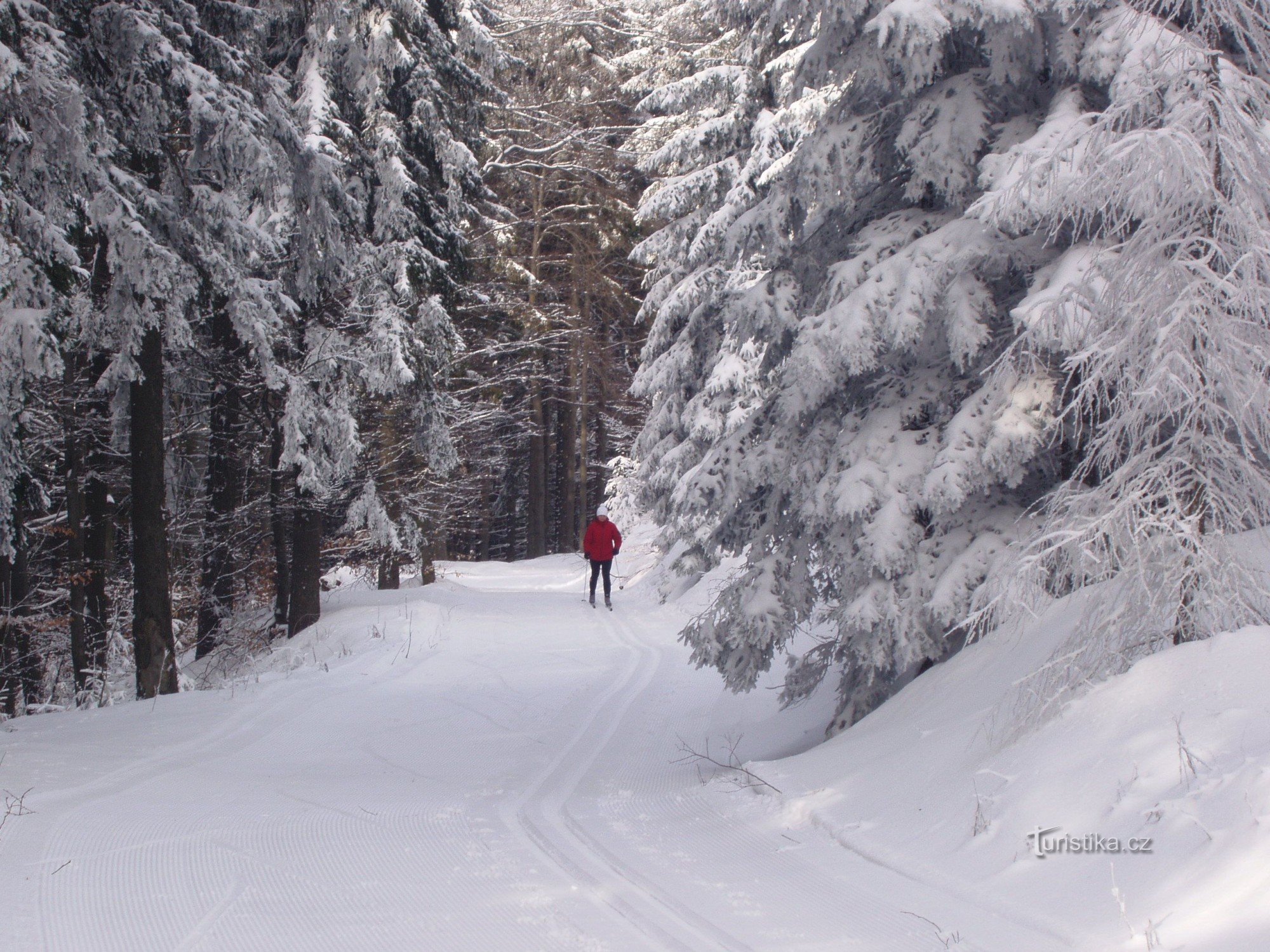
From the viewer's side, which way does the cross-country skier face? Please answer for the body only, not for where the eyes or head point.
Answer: toward the camera

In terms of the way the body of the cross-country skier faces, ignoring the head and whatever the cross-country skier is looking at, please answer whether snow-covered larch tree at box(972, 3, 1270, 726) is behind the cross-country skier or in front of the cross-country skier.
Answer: in front

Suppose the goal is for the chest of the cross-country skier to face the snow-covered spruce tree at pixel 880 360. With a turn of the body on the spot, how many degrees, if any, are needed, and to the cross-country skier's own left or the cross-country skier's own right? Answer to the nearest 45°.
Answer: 0° — they already face it

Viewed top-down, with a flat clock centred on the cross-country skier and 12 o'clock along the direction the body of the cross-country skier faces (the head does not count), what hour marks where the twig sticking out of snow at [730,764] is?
The twig sticking out of snow is roughly at 12 o'clock from the cross-country skier.

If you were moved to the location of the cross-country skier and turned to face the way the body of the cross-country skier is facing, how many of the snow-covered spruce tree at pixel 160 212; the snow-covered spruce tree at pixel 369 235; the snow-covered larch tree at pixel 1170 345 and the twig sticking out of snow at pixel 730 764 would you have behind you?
0

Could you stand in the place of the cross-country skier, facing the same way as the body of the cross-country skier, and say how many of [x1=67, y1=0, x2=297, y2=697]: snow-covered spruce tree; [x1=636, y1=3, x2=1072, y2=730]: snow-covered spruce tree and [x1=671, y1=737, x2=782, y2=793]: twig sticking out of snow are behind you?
0

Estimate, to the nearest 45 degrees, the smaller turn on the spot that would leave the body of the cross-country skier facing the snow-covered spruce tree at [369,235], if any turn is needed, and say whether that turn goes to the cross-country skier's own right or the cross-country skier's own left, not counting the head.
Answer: approximately 45° to the cross-country skier's own right

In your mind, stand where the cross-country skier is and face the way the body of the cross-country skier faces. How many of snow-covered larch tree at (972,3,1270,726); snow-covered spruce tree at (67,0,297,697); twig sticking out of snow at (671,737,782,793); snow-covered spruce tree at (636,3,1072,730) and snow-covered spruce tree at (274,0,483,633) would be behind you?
0

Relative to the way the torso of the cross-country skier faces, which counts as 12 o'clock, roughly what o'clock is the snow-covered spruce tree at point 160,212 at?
The snow-covered spruce tree is roughly at 1 o'clock from the cross-country skier.
